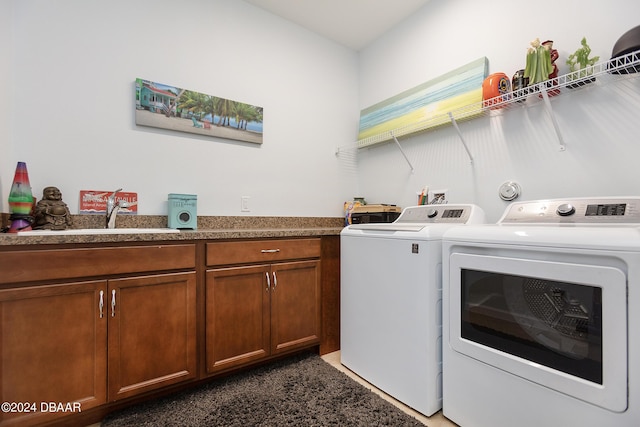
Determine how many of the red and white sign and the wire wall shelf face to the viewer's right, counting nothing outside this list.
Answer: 0

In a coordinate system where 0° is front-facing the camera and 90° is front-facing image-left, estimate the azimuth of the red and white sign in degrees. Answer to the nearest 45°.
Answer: approximately 0°

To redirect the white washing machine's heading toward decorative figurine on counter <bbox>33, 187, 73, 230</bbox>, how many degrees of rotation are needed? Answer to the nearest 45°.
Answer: approximately 45° to its right

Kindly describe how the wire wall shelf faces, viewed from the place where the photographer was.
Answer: facing the viewer and to the left of the viewer

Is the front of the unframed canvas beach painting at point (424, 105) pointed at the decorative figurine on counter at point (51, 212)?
yes

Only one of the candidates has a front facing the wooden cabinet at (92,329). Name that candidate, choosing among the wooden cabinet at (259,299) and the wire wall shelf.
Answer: the wire wall shelf

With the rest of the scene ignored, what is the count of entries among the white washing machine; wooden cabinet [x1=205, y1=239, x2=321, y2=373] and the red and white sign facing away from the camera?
0

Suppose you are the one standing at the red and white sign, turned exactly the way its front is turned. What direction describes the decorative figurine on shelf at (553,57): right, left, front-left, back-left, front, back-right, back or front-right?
front-left

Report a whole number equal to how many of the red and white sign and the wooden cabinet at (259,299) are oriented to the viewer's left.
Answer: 0

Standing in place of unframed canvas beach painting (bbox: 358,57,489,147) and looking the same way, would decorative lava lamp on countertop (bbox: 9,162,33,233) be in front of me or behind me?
in front

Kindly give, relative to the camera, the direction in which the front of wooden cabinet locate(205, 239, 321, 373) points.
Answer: facing the viewer and to the right of the viewer

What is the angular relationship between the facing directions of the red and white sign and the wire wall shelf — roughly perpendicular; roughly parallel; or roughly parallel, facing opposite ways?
roughly perpendicular

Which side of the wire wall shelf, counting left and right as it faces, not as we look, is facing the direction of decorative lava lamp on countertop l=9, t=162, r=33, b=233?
front

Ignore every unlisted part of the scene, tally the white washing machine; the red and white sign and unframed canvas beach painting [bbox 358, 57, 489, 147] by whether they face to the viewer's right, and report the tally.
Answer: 0
